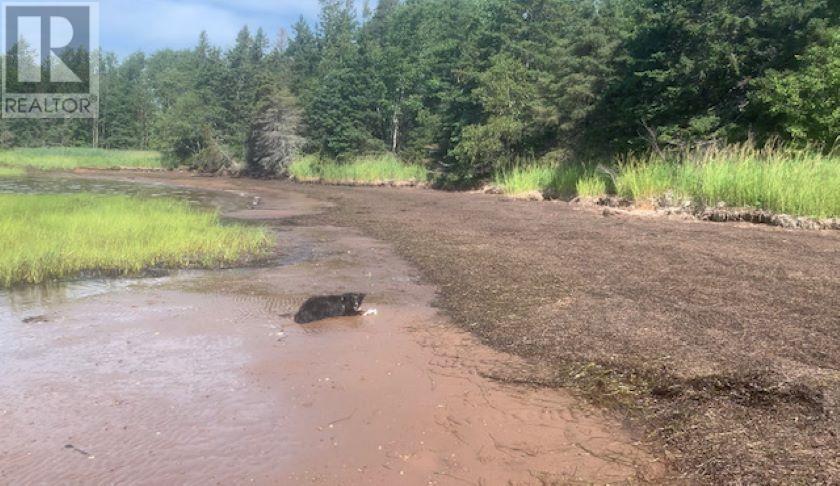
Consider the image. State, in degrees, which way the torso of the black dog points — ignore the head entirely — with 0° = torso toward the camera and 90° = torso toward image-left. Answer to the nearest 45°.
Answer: approximately 270°
